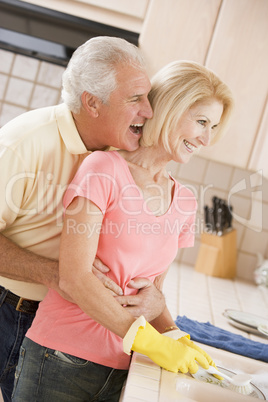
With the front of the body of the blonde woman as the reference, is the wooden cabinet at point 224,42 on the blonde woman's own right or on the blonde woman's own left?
on the blonde woman's own left
